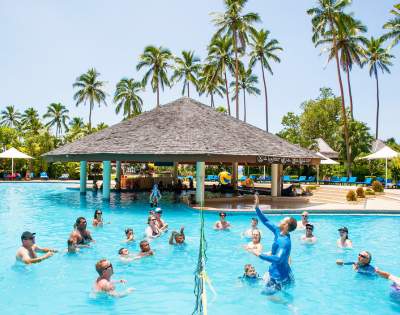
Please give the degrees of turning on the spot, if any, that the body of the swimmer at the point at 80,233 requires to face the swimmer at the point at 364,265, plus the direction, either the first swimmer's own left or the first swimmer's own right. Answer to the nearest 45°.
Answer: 0° — they already face them

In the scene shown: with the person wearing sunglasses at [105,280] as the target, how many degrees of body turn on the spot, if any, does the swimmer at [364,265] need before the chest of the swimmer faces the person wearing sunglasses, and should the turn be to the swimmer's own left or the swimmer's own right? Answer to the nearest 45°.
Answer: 0° — they already face them

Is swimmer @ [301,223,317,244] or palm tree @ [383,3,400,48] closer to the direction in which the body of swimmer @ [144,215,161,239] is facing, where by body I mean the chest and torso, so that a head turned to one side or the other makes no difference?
the swimmer

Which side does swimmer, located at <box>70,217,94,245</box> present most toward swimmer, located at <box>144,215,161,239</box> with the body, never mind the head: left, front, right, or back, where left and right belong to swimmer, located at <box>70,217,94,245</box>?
left

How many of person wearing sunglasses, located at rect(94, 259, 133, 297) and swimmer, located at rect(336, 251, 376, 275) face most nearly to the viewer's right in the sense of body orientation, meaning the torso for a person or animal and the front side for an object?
1

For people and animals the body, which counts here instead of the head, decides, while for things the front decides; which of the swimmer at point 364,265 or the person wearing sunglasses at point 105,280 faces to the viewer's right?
the person wearing sunglasses

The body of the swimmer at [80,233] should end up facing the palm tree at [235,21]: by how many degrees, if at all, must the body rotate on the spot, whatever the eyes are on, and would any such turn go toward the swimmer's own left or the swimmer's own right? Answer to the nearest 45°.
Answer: approximately 90° to the swimmer's own left

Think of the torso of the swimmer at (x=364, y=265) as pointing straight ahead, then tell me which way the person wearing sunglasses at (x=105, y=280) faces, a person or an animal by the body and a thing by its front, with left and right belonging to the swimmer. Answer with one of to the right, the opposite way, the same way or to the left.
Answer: the opposite way

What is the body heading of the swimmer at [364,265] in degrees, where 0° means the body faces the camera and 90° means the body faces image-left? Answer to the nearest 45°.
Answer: approximately 45°

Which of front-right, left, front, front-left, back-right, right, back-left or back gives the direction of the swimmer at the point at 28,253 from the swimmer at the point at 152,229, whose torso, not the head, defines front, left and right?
right
